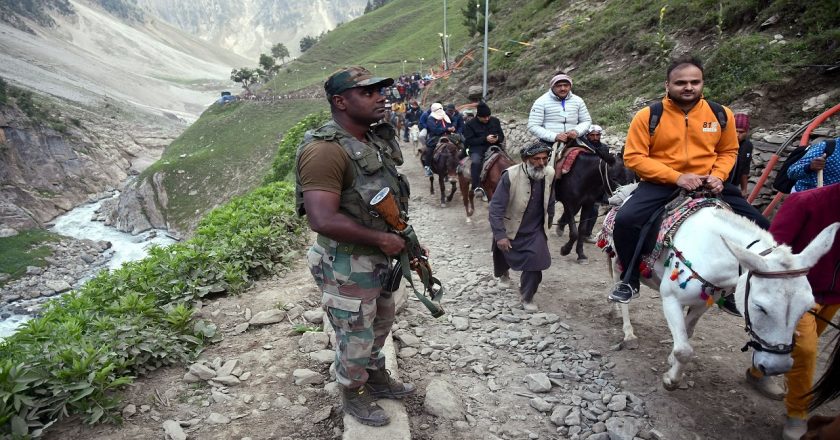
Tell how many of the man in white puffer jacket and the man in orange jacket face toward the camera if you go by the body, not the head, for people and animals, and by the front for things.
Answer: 2

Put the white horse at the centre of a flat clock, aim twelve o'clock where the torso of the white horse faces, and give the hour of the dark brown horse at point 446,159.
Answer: The dark brown horse is roughly at 6 o'clock from the white horse.

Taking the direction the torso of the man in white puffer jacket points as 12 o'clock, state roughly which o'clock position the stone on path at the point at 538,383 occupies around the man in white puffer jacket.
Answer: The stone on path is roughly at 12 o'clock from the man in white puffer jacket.

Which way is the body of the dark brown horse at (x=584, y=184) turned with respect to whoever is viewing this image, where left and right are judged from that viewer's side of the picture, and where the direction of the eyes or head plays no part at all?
facing the viewer and to the right of the viewer

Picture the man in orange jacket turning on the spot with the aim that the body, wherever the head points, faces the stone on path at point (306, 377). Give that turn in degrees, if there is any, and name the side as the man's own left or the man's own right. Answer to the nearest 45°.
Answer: approximately 45° to the man's own right

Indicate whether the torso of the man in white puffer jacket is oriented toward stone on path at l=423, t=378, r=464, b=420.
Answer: yes

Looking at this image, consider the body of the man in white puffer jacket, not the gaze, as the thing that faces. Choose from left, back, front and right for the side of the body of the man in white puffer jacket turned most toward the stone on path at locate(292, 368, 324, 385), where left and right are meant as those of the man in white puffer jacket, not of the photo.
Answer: front

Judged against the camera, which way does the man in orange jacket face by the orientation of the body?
toward the camera

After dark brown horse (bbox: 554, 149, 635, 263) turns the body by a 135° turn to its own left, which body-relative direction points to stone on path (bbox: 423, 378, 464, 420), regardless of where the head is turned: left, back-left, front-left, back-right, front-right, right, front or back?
back

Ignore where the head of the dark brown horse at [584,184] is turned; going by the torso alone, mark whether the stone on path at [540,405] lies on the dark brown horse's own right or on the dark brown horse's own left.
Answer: on the dark brown horse's own right

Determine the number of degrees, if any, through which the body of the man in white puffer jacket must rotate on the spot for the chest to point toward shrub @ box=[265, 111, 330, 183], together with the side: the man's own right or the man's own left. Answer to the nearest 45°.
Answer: approximately 135° to the man's own right

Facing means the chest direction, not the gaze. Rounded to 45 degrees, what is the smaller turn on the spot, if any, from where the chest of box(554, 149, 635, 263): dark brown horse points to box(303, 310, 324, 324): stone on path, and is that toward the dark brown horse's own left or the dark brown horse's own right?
approximately 90° to the dark brown horse's own right

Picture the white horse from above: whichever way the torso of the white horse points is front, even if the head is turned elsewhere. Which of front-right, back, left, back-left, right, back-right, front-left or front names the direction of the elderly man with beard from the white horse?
back

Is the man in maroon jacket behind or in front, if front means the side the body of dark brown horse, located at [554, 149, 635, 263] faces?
in front
